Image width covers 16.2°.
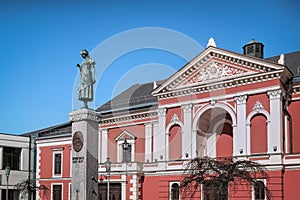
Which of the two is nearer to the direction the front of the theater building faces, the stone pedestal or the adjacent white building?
the stone pedestal

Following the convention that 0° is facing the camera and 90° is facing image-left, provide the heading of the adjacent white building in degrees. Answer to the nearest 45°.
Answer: approximately 0°

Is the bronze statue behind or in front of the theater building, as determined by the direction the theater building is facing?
in front

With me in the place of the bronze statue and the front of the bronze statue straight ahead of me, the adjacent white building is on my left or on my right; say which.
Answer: on my right

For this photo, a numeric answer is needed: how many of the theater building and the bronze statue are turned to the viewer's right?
0

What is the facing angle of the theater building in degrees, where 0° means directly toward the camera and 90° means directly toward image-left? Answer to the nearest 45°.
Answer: approximately 45°

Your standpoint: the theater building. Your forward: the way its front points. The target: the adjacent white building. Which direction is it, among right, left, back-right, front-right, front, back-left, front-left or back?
right

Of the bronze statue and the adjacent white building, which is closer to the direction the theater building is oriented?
the bronze statue
